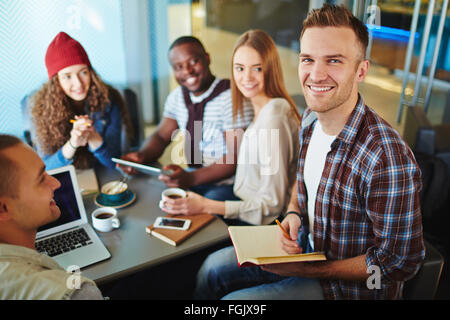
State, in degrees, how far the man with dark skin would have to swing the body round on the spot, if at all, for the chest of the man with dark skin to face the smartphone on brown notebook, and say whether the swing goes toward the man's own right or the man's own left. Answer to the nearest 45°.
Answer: approximately 45° to the man's own left

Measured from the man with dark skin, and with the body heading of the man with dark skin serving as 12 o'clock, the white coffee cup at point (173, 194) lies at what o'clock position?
The white coffee cup is roughly at 11 o'clock from the man with dark skin.

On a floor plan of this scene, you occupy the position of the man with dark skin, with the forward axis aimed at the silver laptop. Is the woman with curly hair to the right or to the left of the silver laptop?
right

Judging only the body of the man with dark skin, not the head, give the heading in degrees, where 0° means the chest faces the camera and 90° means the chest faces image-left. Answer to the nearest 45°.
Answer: approximately 45°

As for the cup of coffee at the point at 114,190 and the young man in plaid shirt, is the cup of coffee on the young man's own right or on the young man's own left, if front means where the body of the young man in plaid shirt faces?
on the young man's own right

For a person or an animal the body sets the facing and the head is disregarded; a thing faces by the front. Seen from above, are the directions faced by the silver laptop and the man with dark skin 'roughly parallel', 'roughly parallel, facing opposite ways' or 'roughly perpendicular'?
roughly perpendicular
